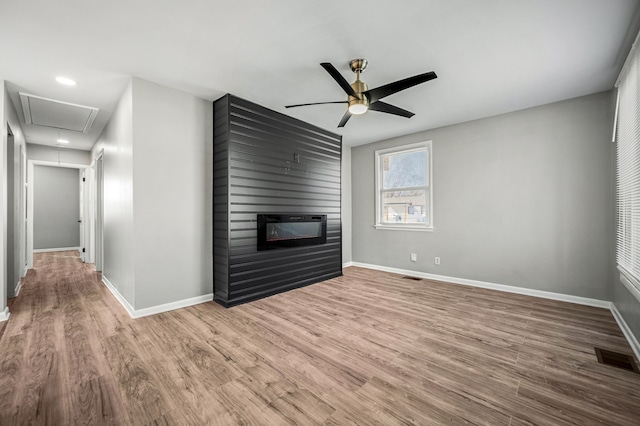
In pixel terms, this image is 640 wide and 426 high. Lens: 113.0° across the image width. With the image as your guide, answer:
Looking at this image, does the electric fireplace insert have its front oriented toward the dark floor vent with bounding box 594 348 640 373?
yes

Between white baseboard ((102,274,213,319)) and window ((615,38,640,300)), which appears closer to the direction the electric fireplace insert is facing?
the window

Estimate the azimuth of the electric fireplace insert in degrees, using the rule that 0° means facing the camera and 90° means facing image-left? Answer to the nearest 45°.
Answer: approximately 315°

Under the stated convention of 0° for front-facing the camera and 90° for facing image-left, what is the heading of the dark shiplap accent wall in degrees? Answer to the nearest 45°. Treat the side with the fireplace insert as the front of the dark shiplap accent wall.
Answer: approximately 315°

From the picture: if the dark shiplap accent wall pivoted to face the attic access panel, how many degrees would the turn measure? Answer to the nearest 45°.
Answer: approximately 135° to its right

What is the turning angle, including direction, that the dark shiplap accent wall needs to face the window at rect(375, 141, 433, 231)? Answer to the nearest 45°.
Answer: approximately 45° to its left

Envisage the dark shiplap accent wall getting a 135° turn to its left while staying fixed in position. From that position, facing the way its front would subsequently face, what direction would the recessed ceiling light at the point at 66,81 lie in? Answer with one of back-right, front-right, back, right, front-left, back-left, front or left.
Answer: left

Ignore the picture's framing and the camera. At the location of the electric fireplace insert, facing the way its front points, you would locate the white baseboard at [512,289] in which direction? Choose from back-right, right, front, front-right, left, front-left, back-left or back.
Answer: front-left
